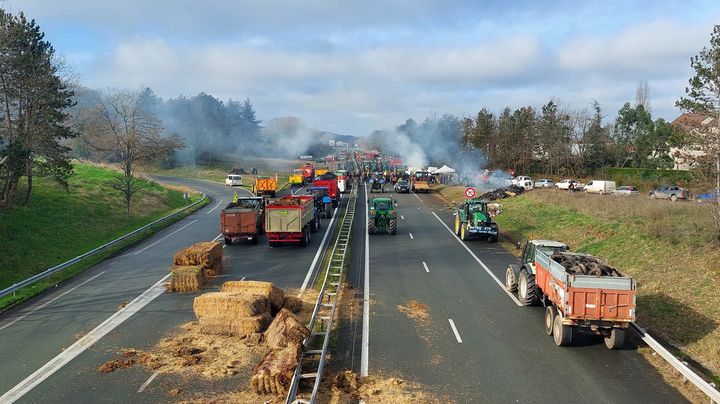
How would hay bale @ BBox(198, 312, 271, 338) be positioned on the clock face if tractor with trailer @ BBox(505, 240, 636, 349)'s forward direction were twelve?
The hay bale is roughly at 10 o'clock from the tractor with trailer.

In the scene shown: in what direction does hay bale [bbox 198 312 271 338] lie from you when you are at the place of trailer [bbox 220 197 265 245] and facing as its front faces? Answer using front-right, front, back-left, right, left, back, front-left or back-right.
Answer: back

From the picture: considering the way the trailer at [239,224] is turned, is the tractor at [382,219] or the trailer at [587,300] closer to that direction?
the tractor

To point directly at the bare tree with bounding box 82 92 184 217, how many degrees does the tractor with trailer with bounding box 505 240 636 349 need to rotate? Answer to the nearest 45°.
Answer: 0° — it already faces it

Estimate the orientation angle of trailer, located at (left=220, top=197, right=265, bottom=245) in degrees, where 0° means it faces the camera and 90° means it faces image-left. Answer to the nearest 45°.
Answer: approximately 180°

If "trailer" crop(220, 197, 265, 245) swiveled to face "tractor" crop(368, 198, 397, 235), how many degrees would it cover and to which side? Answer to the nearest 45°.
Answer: approximately 90° to its right

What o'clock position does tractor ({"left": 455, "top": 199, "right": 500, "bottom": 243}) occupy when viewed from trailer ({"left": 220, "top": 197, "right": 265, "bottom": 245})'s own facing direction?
The tractor is roughly at 3 o'clock from the trailer.

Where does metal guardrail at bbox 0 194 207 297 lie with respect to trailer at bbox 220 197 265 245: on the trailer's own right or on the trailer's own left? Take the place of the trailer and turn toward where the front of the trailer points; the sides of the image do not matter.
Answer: on the trailer's own left
